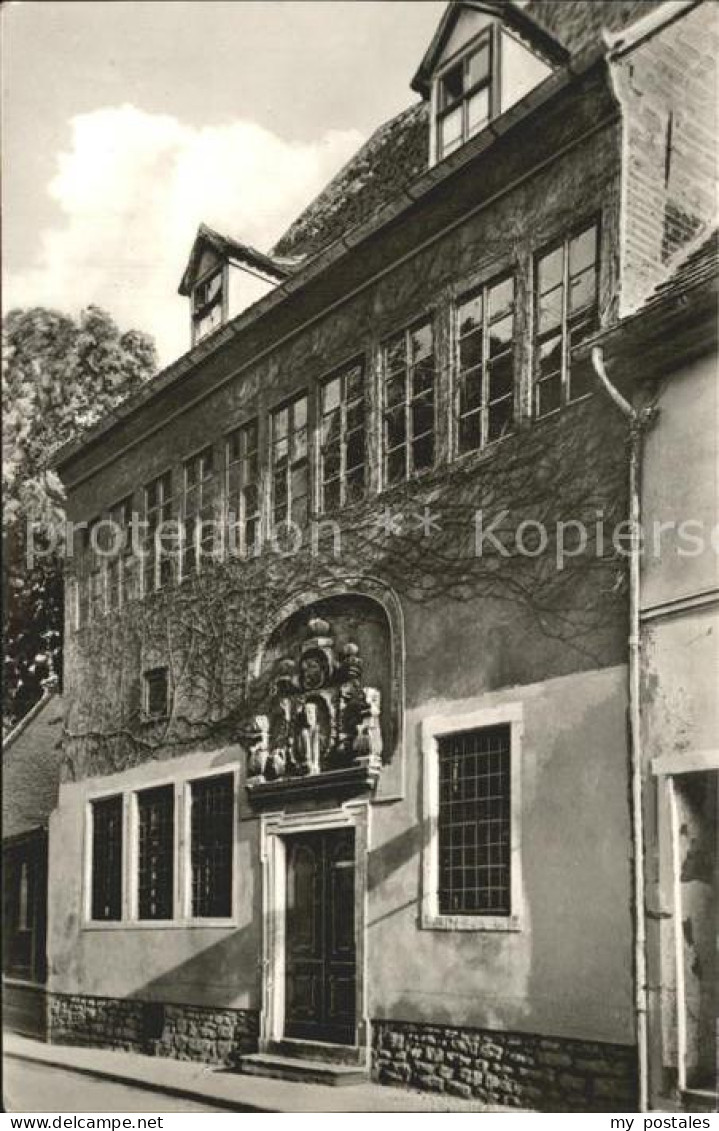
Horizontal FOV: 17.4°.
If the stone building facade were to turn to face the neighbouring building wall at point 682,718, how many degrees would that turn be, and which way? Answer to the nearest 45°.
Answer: approximately 90° to its left

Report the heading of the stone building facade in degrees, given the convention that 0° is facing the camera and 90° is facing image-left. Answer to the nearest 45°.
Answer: approximately 45°
